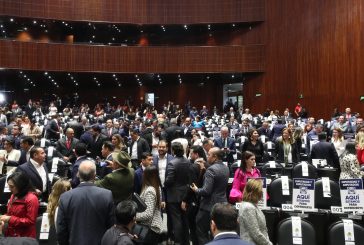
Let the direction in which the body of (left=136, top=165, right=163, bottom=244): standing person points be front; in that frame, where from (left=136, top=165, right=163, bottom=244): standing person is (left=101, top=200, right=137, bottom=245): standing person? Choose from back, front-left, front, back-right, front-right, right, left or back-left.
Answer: back-left

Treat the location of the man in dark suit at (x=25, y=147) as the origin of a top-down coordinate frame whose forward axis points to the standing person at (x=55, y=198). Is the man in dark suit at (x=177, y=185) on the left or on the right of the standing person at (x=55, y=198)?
left

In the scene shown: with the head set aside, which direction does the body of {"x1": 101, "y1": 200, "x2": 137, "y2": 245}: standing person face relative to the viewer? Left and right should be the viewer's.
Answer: facing away from the viewer and to the right of the viewer

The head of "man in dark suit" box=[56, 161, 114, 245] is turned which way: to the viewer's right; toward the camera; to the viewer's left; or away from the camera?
away from the camera

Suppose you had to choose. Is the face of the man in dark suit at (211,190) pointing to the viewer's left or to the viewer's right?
to the viewer's left

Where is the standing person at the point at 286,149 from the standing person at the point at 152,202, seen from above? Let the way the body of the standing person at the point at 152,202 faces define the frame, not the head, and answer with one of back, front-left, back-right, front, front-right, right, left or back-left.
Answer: right

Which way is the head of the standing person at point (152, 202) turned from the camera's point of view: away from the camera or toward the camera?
away from the camera

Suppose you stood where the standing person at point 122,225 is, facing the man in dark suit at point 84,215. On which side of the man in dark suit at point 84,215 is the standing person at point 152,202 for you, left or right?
right

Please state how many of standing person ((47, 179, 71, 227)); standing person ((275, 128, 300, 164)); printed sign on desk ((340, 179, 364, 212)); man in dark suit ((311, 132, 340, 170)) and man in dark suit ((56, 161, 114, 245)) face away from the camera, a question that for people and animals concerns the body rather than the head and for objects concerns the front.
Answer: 2
